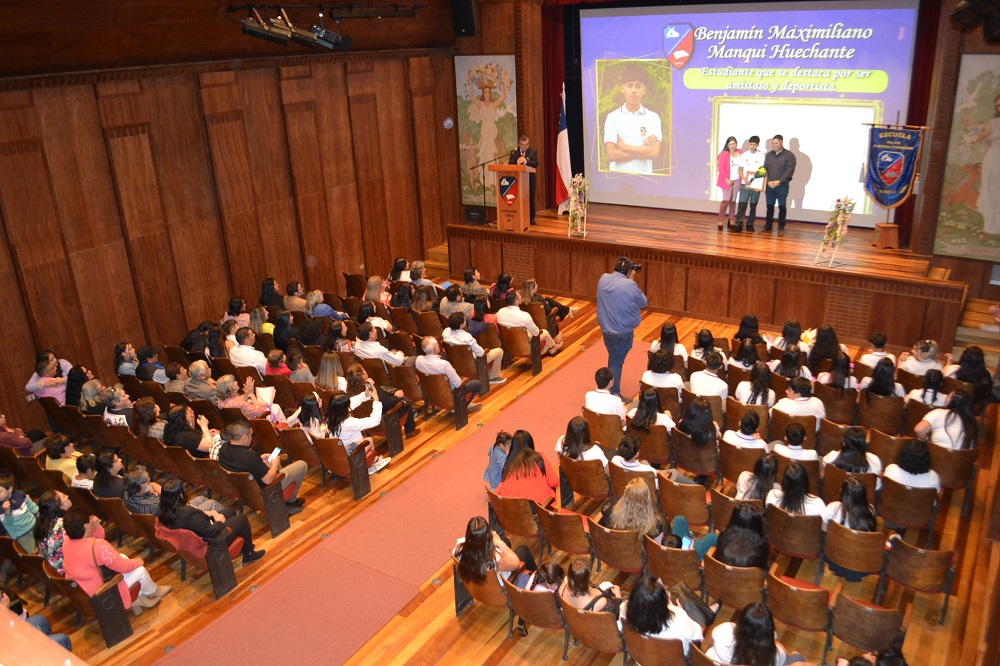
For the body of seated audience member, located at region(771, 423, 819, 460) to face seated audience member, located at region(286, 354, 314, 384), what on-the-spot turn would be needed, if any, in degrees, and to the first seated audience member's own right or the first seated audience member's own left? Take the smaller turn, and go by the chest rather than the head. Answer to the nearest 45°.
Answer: approximately 90° to the first seated audience member's own left

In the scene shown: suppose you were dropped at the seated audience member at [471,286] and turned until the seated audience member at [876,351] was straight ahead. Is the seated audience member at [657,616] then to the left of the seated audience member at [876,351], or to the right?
right

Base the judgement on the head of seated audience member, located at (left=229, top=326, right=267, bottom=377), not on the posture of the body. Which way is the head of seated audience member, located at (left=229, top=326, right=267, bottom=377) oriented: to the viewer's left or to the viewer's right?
to the viewer's right

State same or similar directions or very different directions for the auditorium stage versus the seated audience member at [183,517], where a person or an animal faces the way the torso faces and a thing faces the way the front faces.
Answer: very different directions

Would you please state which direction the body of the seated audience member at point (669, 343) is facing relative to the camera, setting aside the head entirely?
away from the camera

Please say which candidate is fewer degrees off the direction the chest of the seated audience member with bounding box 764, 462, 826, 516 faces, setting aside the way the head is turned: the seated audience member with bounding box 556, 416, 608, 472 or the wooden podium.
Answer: the wooden podium

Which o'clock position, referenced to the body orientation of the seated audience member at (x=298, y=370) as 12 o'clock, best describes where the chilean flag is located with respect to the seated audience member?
The chilean flag is roughly at 12 o'clock from the seated audience member.

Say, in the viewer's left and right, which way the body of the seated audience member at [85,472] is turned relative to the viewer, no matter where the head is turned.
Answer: facing away from the viewer and to the right of the viewer

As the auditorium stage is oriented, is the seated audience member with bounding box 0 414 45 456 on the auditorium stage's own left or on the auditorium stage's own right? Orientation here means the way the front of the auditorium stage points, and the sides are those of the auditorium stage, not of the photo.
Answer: on the auditorium stage's own right

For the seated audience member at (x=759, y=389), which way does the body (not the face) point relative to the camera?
away from the camera

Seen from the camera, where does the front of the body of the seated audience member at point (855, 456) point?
away from the camera

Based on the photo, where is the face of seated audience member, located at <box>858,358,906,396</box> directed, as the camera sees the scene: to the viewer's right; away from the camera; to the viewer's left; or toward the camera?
away from the camera

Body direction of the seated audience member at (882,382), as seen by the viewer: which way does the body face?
away from the camera

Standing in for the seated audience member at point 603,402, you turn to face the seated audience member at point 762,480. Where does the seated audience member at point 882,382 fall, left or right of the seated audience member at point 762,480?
left

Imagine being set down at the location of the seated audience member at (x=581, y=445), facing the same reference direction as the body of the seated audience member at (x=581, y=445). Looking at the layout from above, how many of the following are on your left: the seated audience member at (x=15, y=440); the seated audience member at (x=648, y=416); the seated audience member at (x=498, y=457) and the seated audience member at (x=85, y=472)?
3
